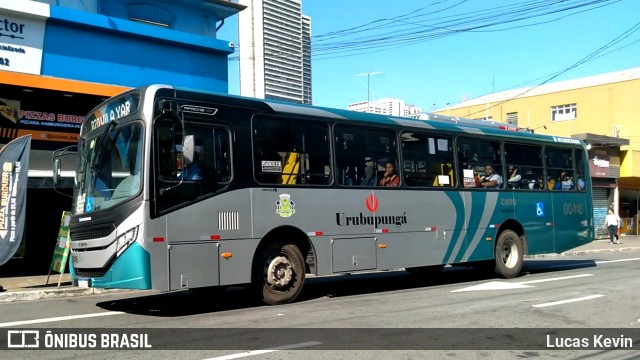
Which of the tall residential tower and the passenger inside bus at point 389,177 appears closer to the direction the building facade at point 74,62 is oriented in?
the passenger inside bus

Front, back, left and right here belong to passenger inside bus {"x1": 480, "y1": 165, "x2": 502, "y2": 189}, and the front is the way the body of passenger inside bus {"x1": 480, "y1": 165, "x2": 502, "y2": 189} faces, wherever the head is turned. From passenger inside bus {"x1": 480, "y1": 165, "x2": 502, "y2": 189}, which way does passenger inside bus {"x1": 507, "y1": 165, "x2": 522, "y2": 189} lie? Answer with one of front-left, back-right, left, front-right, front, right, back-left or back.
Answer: back

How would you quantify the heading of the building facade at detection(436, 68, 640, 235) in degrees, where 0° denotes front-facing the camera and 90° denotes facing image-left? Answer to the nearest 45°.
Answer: approximately 45°

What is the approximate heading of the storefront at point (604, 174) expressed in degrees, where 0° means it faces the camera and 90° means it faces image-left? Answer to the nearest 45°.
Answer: approximately 0°

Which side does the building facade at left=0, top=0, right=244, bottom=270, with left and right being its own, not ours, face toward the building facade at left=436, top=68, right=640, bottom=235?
left

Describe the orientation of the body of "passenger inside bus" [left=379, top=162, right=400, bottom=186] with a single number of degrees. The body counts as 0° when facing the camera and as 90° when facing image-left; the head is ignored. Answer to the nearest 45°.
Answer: approximately 45°

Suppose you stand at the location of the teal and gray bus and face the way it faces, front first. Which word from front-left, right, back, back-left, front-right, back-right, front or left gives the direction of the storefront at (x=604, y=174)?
back

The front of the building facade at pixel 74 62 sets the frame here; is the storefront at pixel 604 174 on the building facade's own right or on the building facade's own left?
on the building facade's own left
